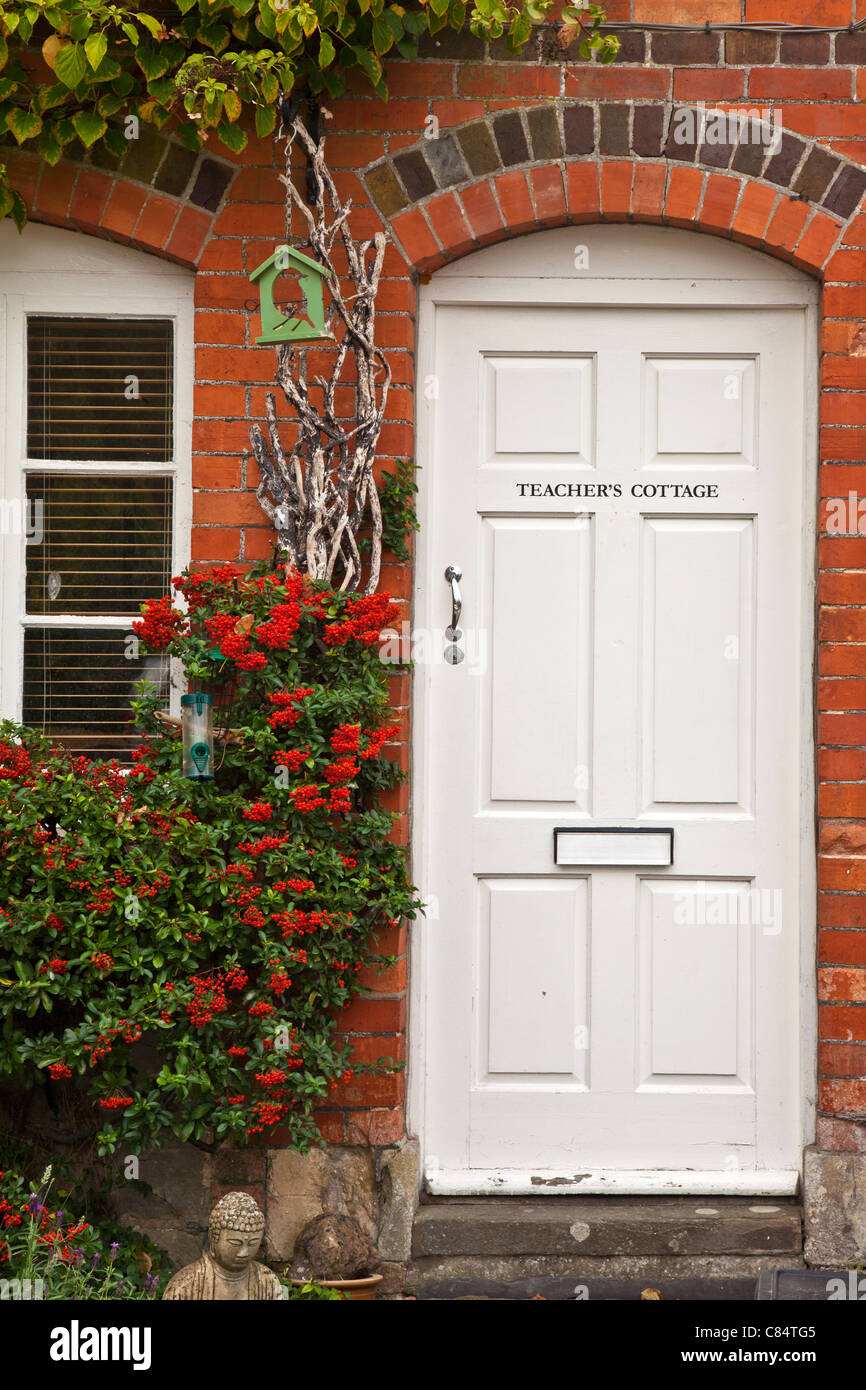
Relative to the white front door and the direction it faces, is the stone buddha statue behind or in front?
in front

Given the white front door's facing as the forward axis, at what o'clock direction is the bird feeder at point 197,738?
The bird feeder is roughly at 2 o'clock from the white front door.

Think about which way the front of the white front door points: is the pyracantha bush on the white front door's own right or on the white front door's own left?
on the white front door's own right

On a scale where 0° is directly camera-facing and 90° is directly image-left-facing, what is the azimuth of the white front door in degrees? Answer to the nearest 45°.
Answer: approximately 0°

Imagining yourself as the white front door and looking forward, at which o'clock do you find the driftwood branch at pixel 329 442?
The driftwood branch is roughly at 2 o'clock from the white front door.

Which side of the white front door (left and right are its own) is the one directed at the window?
right

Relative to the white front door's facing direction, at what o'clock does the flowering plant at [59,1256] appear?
The flowering plant is roughly at 2 o'clock from the white front door.
